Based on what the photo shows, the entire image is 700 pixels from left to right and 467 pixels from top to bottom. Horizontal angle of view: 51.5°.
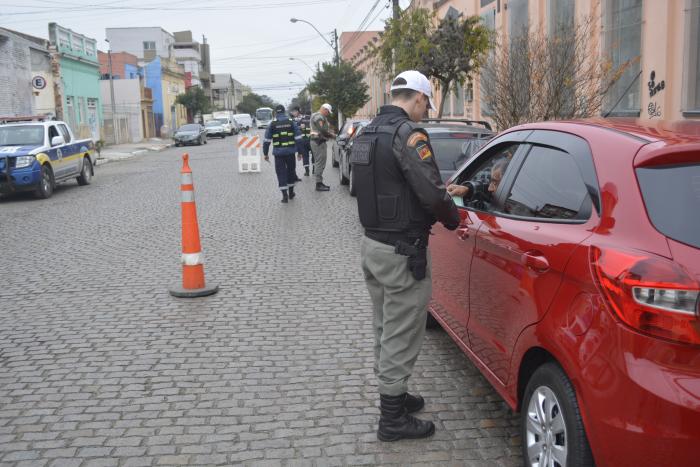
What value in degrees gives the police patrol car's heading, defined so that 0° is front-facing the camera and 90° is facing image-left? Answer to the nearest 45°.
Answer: approximately 45°

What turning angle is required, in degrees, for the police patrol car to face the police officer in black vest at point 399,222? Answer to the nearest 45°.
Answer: approximately 45° to its left

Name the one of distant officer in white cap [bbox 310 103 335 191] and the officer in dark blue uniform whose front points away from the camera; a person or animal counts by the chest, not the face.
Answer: the officer in dark blue uniform

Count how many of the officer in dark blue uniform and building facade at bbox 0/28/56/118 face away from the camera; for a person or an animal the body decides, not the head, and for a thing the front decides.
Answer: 1

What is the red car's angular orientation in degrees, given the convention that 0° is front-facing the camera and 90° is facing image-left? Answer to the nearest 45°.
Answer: approximately 135°

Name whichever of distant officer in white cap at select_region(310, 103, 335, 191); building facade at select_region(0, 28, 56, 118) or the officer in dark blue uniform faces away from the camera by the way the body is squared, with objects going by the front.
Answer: the officer in dark blue uniform

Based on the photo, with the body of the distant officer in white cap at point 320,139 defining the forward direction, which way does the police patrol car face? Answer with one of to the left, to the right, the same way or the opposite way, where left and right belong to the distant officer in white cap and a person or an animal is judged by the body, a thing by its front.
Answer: to the right

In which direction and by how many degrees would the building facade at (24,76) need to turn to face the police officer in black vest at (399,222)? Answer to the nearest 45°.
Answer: approximately 45° to its right

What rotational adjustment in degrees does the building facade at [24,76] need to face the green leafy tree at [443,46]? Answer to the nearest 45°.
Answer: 0° — it already faces it

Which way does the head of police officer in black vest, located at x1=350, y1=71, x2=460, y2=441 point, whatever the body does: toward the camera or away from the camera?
away from the camera

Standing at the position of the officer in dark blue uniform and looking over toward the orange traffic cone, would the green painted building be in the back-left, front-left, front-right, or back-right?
back-right
